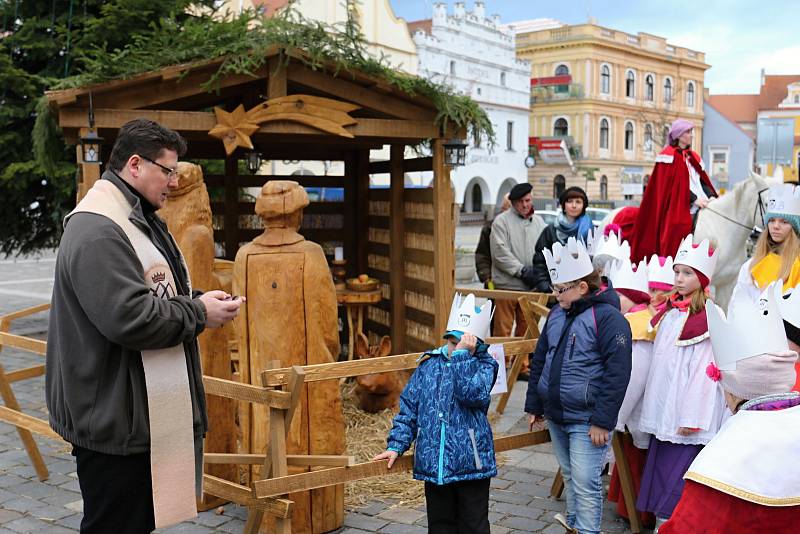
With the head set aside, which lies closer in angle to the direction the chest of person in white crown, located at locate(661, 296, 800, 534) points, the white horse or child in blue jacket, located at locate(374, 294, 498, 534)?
the child in blue jacket

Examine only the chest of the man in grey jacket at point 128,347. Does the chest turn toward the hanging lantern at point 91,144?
no

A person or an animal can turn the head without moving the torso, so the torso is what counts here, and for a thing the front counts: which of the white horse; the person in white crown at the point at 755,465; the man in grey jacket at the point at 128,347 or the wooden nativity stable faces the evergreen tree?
the person in white crown

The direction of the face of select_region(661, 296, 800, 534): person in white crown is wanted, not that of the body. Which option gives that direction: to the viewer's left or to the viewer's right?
to the viewer's left

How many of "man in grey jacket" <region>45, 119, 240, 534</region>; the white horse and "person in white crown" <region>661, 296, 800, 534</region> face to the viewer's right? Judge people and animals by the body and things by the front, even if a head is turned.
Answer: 2

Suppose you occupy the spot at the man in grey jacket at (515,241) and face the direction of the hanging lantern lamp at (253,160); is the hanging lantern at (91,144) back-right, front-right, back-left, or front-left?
front-left

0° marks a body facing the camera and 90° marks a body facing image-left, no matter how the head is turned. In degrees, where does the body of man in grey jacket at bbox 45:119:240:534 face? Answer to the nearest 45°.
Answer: approximately 270°

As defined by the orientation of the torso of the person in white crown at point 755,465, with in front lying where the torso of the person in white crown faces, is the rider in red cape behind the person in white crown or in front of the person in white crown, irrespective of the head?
in front

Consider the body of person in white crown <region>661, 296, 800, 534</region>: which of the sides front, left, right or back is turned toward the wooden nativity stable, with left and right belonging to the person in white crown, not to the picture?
front

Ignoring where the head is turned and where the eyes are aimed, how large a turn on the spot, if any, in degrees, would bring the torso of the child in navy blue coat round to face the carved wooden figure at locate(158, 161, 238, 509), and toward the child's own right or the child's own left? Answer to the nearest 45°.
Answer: approximately 45° to the child's own right

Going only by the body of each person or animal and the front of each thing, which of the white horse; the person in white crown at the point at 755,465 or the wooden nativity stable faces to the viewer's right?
the white horse

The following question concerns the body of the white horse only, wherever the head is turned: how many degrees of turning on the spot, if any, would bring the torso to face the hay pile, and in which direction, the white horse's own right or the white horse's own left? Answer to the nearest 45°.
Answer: approximately 135° to the white horse's own right

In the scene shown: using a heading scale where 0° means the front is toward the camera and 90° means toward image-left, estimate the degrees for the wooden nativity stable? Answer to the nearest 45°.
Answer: approximately 0°

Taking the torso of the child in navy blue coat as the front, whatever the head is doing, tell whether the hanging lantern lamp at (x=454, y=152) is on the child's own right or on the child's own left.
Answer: on the child's own right

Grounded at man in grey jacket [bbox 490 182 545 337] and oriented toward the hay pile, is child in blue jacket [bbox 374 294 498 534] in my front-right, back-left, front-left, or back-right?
front-left

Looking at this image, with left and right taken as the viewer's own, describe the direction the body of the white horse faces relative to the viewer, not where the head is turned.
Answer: facing to the right of the viewer

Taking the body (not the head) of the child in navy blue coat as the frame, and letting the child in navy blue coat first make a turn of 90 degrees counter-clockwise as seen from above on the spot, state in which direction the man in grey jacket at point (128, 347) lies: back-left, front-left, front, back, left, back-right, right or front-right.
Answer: right

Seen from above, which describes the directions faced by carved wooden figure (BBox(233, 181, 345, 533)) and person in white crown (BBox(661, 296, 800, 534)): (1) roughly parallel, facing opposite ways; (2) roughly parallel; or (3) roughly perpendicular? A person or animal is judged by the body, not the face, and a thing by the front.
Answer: roughly parallel
